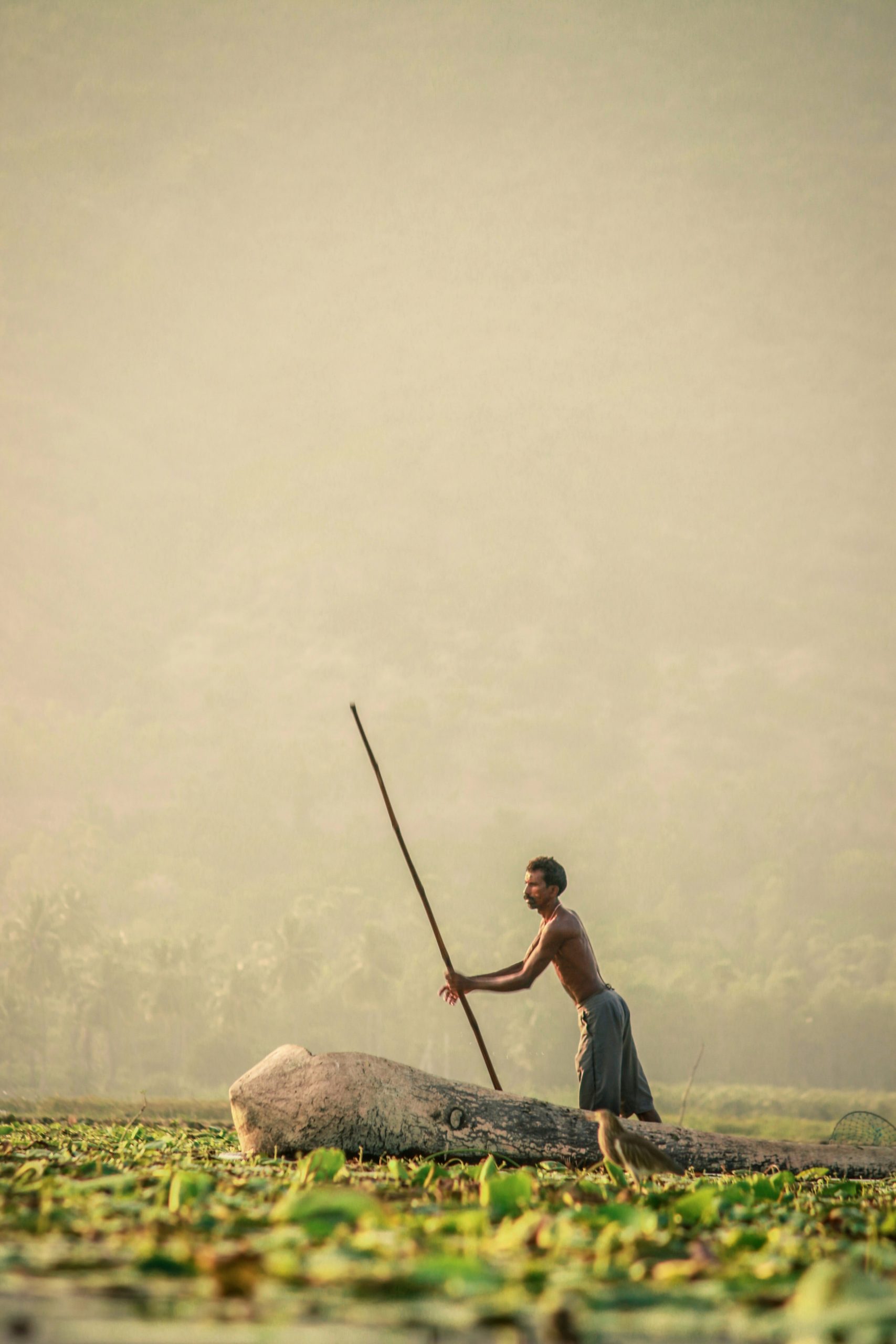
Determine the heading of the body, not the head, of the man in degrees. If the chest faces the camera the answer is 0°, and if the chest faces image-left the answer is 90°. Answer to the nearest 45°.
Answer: approximately 90°

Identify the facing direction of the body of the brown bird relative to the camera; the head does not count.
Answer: to the viewer's left
